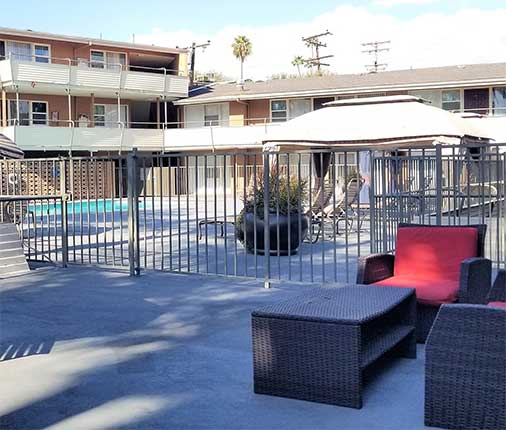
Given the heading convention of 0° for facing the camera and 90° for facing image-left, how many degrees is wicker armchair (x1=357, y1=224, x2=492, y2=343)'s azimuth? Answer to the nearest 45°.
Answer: approximately 45°

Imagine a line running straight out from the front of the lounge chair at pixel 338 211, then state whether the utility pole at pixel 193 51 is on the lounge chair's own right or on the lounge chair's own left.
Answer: on the lounge chair's own right

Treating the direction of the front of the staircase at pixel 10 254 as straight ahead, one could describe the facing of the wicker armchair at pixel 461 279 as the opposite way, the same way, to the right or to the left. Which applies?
to the right

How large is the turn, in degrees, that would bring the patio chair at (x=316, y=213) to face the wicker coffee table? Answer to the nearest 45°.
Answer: approximately 45° to its left

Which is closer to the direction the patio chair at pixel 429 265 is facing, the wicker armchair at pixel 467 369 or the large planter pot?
the wicker armchair

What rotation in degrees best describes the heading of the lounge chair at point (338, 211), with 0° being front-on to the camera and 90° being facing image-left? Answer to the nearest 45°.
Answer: approximately 45°

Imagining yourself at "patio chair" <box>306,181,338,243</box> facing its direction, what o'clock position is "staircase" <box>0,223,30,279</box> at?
The staircase is roughly at 12 o'clock from the patio chair.
